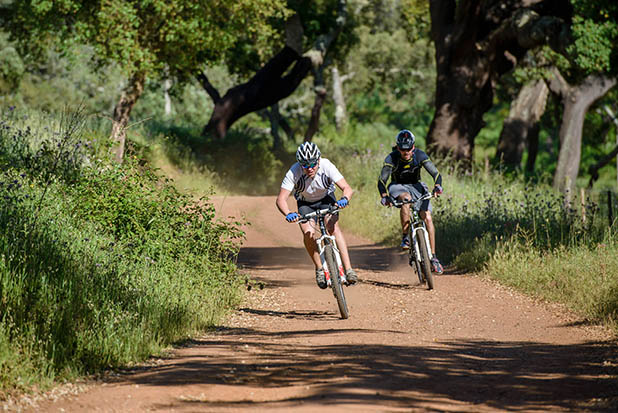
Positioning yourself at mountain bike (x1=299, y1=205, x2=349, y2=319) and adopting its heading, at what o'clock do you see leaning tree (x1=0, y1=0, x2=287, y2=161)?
The leaning tree is roughly at 5 o'clock from the mountain bike.

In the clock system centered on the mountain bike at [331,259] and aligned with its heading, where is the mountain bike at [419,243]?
the mountain bike at [419,243] is roughly at 7 o'clock from the mountain bike at [331,259].

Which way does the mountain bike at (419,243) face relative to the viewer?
toward the camera

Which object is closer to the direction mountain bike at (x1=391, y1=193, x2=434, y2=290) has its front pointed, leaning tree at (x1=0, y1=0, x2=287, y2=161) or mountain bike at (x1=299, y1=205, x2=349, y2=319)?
the mountain bike

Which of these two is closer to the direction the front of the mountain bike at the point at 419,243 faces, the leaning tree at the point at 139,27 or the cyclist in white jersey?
the cyclist in white jersey

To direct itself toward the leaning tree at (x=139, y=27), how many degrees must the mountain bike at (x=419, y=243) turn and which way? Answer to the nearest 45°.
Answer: approximately 135° to its right

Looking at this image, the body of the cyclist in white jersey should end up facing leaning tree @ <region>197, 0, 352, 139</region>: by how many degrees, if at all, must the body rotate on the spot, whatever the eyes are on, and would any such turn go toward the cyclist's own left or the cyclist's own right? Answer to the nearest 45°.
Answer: approximately 180°

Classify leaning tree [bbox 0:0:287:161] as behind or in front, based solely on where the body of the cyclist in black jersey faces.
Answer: behind

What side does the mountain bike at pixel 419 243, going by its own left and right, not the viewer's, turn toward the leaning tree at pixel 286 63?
back

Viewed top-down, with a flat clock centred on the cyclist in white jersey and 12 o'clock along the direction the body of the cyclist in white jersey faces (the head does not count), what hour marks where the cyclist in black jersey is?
The cyclist in black jersey is roughly at 7 o'clock from the cyclist in white jersey.

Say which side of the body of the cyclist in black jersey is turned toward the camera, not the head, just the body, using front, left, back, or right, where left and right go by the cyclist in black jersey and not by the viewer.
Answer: front
